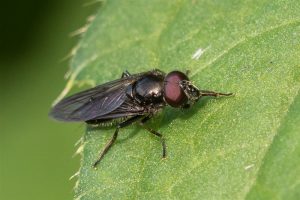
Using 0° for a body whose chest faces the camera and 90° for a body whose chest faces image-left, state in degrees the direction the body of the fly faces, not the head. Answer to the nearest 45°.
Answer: approximately 270°
